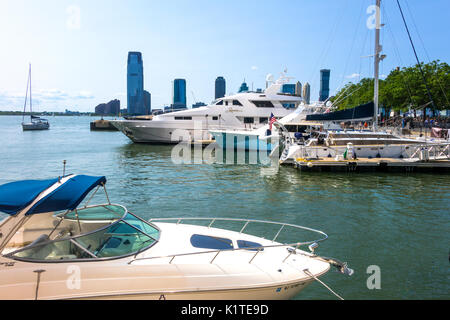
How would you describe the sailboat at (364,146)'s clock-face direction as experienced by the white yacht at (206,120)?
The sailboat is roughly at 8 o'clock from the white yacht.

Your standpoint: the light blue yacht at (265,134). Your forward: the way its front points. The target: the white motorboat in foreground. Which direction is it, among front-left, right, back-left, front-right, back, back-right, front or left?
left

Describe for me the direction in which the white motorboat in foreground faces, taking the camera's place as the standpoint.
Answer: facing to the right of the viewer

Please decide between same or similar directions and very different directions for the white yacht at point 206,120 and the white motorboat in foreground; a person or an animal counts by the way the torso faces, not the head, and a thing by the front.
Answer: very different directions

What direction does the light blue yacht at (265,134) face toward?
to the viewer's left

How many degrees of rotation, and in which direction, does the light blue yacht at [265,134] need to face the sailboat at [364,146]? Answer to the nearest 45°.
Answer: approximately 135° to its left

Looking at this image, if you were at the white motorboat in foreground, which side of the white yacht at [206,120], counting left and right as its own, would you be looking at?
left

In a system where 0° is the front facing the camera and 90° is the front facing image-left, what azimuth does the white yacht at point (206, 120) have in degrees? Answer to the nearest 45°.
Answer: approximately 90°

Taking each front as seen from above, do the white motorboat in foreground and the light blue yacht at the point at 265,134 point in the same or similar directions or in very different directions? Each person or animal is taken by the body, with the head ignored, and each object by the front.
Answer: very different directions
